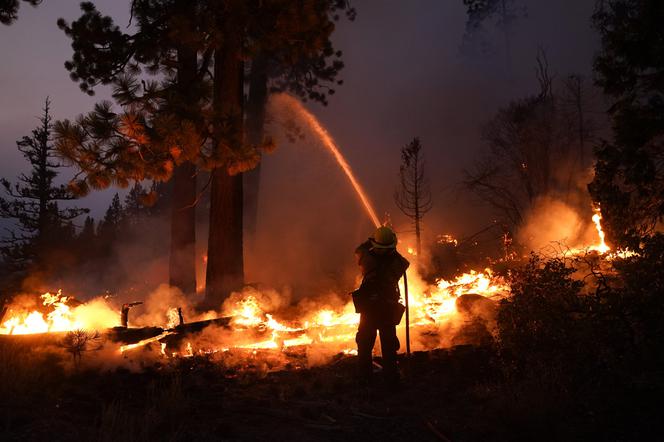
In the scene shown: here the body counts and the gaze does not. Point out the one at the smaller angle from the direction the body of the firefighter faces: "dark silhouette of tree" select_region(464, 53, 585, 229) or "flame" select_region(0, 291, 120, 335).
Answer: the dark silhouette of tree

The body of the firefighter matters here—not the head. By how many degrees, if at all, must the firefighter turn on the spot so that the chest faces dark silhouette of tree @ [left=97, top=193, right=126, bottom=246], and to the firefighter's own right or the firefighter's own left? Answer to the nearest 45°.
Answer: approximately 45° to the firefighter's own left

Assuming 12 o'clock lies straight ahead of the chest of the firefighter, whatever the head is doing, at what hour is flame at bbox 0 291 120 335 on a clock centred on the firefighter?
The flame is roughly at 9 o'clock from the firefighter.

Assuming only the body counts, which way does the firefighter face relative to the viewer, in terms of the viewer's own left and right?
facing away from the viewer

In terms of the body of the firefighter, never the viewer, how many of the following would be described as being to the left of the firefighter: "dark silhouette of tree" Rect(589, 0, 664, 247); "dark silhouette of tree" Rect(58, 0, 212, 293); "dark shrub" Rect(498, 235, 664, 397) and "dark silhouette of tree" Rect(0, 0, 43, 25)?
2

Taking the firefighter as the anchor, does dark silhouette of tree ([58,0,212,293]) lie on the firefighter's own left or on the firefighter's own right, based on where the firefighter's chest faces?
on the firefighter's own left

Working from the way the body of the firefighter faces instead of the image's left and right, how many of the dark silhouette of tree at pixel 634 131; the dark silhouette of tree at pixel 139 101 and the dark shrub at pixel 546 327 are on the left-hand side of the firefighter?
1

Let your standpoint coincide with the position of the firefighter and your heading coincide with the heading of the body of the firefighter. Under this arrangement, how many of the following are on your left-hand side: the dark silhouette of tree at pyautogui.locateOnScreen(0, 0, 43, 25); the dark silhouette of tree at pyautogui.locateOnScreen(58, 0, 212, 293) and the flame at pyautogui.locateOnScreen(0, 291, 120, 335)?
3

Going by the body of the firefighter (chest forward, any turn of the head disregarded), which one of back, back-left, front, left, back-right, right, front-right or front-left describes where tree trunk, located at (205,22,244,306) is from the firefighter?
front-left

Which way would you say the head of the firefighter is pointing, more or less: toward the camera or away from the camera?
away from the camera

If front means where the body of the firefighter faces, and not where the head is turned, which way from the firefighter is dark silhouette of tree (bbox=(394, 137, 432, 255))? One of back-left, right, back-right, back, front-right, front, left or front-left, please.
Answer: front
